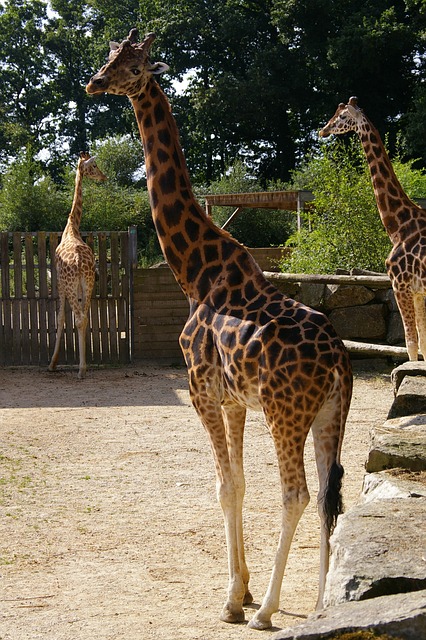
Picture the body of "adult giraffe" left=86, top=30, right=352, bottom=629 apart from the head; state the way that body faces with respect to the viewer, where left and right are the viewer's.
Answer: facing away from the viewer and to the left of the viewer

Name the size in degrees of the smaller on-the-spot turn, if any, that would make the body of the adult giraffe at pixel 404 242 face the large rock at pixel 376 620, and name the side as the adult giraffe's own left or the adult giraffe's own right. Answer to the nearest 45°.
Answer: approximately 90° to the adult giraffe's own left

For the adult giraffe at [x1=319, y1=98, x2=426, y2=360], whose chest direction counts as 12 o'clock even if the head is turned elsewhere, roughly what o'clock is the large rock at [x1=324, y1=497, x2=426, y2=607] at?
The large rock is roughly at 9 o'clock from the adult giraffe.

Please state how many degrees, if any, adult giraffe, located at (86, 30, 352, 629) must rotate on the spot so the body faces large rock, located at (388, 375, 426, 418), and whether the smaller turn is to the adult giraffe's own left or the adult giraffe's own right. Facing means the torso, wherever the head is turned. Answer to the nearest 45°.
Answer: approximately 90° to the adult giraffe's own right

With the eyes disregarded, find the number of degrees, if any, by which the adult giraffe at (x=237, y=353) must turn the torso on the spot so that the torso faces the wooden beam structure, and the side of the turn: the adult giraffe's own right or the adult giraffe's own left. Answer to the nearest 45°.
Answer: approximately 45° to the adult giraffe's own right

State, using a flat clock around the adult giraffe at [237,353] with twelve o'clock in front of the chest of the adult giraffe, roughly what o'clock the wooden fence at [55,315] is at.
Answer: The wooden fence is roughly at 1 o'clock from the adult giraffe.

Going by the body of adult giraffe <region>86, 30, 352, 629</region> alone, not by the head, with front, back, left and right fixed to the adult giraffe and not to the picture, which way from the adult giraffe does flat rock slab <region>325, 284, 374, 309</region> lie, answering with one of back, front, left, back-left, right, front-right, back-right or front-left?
front-right

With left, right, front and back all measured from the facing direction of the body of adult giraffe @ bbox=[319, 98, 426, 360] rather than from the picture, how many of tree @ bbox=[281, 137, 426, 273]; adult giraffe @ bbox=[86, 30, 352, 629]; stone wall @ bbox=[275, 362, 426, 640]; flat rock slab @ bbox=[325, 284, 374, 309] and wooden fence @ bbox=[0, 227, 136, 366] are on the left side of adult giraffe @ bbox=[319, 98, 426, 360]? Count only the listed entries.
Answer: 2

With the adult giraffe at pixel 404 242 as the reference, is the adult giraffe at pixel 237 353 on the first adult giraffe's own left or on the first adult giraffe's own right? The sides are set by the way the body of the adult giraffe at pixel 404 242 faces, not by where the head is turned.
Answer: on the first adult giraffe's own left

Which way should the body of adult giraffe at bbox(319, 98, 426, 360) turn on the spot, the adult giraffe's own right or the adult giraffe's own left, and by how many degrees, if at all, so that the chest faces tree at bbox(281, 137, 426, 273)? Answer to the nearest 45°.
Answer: approximately 90° to the adult giraffe's own right

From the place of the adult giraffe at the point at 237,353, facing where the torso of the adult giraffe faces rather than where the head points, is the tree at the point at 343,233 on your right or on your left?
on your right

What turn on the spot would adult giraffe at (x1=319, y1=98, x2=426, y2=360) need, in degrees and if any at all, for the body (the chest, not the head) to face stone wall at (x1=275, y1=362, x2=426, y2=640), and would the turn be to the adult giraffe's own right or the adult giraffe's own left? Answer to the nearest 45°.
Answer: approximately 90° to the adult giraffe's own left

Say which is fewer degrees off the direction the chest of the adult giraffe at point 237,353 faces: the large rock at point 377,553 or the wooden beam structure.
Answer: the wooden beam structure

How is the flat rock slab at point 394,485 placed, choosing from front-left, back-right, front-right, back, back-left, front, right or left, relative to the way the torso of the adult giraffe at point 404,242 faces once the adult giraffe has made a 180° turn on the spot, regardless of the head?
right

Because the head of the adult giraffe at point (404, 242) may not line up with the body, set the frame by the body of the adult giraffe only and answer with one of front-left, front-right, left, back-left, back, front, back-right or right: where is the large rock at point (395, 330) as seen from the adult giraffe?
right

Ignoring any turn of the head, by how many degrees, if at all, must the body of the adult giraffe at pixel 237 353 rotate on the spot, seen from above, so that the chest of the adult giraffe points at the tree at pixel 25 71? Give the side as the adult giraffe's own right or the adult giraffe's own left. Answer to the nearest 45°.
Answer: approximately 45° to the adult giraffe's own right

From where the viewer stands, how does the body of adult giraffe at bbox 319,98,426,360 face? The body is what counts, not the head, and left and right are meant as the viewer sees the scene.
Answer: facing to the left of the viewer
